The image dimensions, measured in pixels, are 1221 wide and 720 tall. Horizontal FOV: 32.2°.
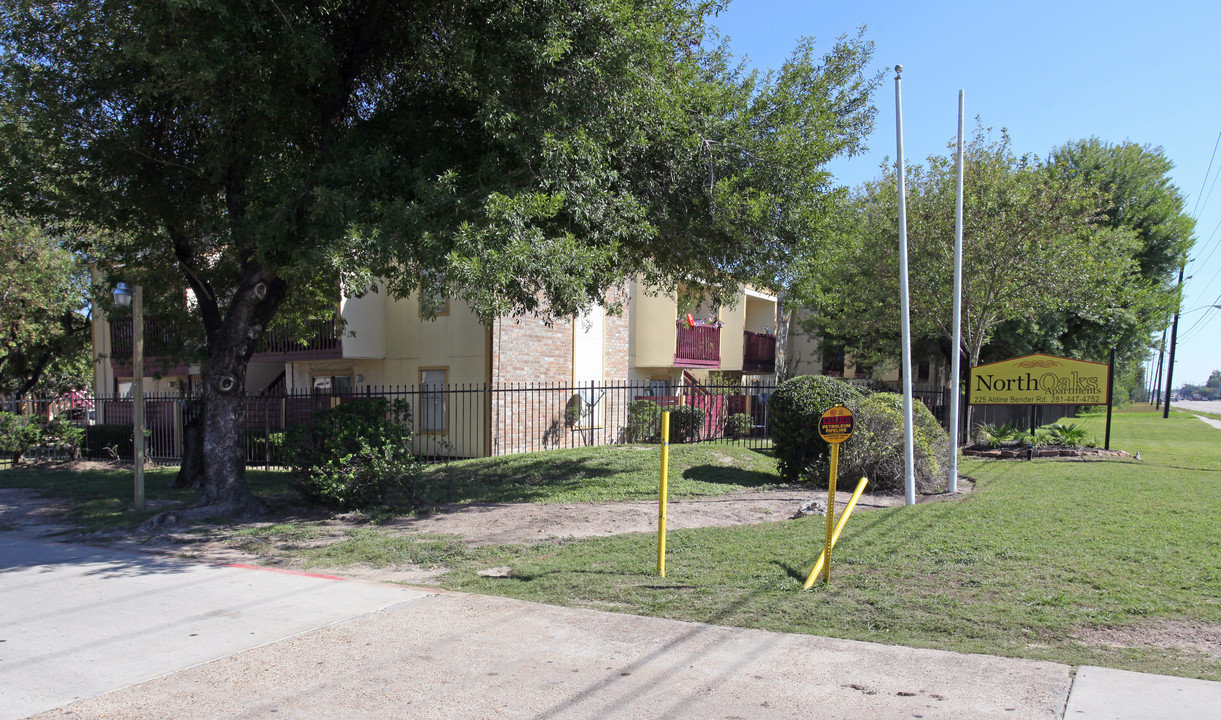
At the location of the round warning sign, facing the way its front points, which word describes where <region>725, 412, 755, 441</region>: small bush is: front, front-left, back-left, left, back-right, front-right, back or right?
back

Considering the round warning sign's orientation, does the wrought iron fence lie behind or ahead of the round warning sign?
behind

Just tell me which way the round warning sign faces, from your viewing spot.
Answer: facing the viewer

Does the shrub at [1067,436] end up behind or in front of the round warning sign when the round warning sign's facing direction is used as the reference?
behind

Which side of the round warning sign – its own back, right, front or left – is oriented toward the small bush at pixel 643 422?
back

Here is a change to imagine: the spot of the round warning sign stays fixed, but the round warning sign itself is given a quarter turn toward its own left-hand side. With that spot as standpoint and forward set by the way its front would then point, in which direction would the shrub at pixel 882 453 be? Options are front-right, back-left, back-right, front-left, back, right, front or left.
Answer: left

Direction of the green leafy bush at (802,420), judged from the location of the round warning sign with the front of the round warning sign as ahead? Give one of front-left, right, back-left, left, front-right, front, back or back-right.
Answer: back
